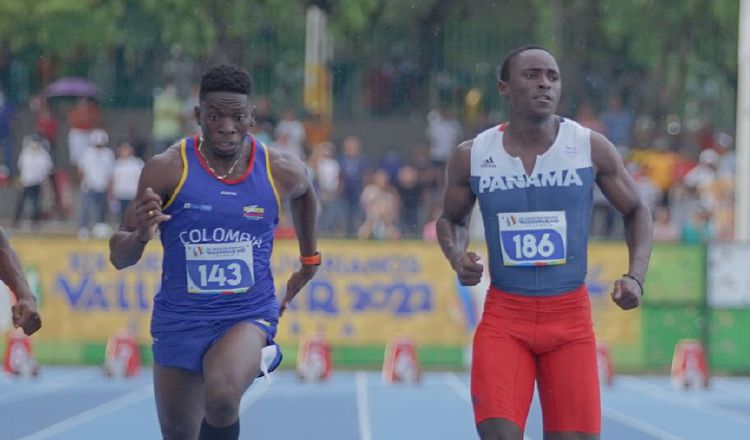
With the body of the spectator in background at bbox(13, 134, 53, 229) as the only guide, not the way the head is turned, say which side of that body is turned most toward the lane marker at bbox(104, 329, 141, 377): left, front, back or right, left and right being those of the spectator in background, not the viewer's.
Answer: front

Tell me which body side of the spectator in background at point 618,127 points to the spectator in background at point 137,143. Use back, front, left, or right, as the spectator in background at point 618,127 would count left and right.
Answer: right

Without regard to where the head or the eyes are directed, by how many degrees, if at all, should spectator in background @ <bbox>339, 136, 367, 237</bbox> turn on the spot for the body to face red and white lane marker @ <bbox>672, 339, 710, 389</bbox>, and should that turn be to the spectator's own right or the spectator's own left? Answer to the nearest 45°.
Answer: approximately 45° to the spectator's own left

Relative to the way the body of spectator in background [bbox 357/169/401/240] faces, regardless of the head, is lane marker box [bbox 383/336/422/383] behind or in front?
in front

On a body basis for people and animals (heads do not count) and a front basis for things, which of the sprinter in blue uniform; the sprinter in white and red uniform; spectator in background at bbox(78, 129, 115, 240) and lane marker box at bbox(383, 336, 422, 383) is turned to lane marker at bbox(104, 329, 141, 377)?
the spectator in background
